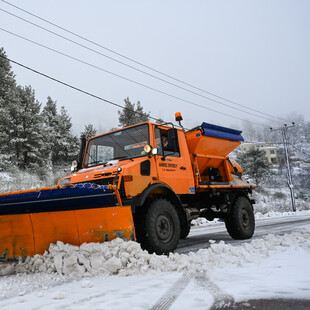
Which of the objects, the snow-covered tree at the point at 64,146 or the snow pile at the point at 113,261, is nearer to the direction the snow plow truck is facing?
the snow pile

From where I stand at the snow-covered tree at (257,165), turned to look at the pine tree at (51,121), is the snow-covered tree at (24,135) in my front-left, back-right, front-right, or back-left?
front-left

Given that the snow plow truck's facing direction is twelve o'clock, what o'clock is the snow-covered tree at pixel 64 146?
The snow-covered tree is roughly at 4 o'clock from the snow plow truck.

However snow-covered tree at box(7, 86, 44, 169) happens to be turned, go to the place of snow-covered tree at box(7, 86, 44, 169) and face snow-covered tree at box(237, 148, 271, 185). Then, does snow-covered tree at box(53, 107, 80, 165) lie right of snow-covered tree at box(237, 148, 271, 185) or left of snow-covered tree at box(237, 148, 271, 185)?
left

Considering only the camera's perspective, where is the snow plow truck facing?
facing the viewer and to the left of the viewer

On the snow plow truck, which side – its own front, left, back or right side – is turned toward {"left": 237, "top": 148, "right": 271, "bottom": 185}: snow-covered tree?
back

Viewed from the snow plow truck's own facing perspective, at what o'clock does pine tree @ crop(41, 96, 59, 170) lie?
The pine tree is roughly at 4 o'clock from the snow plow truck.

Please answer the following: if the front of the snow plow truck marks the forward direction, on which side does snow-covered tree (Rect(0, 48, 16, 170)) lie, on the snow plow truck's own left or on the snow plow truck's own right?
on the snow plow truck's own right
